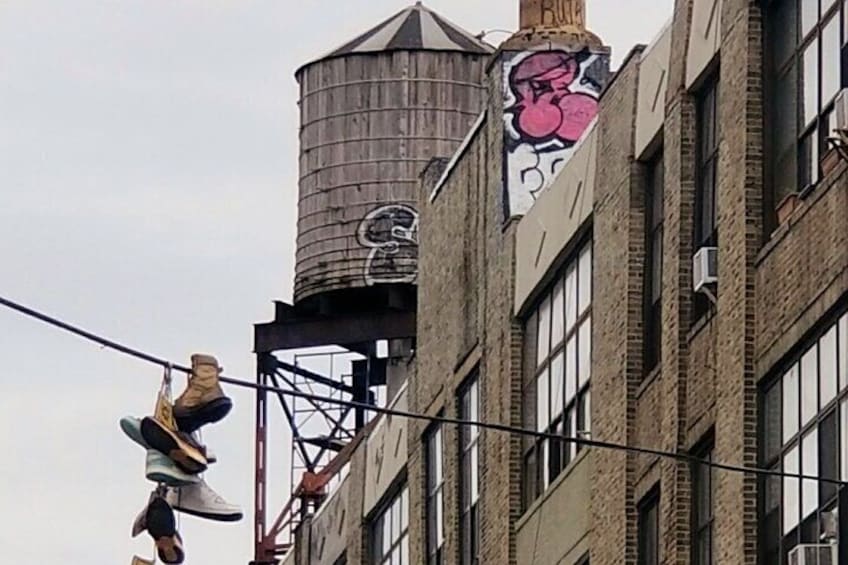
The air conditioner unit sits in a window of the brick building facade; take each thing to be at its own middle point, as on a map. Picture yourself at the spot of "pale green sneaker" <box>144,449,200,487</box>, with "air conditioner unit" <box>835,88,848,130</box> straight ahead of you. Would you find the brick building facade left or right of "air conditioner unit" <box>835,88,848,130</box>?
left

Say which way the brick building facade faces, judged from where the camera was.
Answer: facing the viewer and to the left of the viewer

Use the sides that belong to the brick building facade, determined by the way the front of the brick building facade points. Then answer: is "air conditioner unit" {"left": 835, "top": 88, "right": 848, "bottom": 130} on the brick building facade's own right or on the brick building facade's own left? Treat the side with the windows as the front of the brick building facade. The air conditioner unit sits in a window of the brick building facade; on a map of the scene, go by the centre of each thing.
on the brick building facade's own left

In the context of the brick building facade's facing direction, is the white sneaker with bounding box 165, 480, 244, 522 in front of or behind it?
in front
